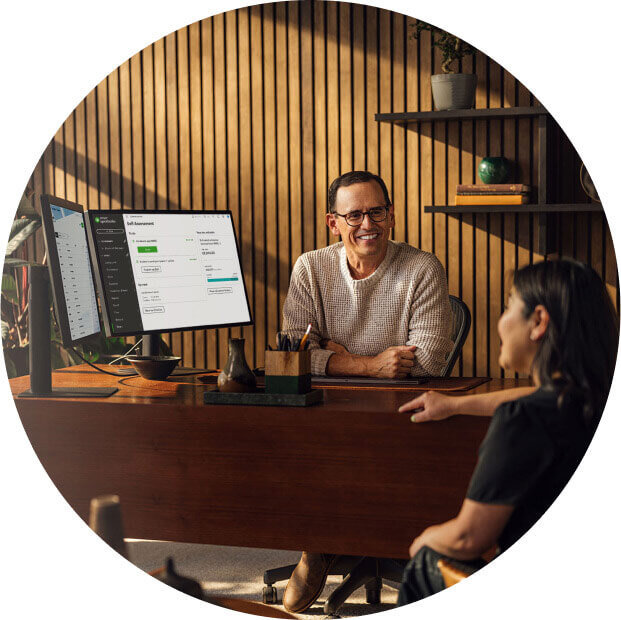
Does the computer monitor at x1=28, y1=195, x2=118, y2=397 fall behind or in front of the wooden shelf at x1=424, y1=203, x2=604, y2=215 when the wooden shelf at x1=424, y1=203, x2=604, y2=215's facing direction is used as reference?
in front

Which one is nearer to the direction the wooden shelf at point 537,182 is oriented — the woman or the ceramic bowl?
the woman

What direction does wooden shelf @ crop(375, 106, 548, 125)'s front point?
toward the camera

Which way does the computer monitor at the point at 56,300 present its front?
to the viewer's right

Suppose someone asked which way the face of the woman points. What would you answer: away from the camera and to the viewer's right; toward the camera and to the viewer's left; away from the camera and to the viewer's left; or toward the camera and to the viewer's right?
away from the camera and to the viewer's left

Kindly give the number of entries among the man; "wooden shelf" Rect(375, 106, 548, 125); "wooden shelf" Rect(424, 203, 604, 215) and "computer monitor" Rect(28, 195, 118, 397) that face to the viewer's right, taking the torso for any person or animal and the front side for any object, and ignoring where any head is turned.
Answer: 1

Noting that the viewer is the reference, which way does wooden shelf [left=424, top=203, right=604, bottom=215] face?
facing the viewer

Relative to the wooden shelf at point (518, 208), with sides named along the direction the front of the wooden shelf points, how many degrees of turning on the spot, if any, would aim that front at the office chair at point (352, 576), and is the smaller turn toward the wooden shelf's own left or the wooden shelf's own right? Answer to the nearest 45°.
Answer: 0° — it already faces it

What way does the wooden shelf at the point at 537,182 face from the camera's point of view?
toward the camera
